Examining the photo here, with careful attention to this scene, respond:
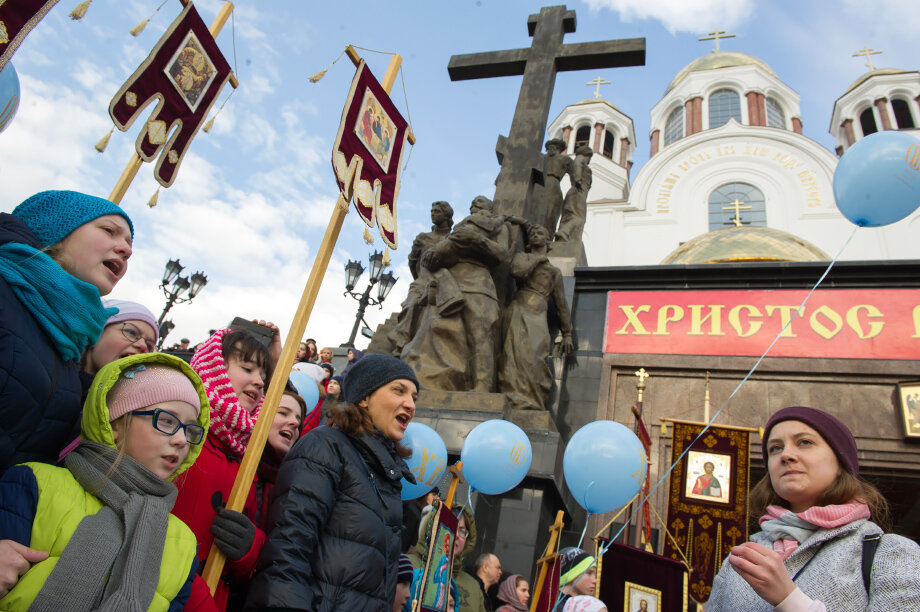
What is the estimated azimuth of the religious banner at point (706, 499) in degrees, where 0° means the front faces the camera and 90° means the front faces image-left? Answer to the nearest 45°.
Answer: approximately 0°

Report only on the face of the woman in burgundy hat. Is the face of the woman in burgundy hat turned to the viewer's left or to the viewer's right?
to the viewer's left

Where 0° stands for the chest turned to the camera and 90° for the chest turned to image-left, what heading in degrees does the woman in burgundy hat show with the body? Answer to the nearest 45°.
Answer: approximately 45°

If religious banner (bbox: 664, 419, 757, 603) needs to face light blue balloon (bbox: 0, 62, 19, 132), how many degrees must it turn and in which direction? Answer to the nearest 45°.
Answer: approximately 45° to its right

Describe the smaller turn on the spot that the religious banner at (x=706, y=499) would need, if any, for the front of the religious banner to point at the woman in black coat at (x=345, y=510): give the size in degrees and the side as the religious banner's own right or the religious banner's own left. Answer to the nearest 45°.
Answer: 0° — it already faces them

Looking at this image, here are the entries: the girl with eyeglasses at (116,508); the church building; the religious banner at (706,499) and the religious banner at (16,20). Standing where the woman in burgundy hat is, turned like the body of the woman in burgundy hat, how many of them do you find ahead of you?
2

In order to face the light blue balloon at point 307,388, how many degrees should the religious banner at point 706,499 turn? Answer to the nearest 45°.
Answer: approximately 45° to its right

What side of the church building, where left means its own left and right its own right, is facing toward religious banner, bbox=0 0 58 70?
front

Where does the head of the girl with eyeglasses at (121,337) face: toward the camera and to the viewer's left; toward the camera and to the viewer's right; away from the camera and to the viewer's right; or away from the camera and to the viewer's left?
toward the camera and to the viewer's right

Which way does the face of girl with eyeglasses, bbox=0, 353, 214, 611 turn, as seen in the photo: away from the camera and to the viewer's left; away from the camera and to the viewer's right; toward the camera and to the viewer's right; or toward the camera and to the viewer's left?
toward the camera and to the viewer's right
